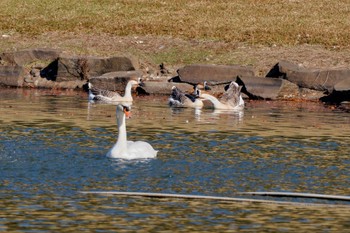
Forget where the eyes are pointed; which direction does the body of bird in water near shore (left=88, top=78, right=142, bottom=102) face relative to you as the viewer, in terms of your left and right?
facing to the right of the viewer

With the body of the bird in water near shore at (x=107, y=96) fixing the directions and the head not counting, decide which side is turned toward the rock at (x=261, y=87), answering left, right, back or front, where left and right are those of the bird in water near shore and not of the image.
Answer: front

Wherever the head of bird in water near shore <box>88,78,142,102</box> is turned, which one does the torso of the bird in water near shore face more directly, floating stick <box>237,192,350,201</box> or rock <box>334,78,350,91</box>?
the rock

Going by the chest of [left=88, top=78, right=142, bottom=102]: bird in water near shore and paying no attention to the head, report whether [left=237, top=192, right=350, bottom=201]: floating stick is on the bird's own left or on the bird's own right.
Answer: on the bird's own right

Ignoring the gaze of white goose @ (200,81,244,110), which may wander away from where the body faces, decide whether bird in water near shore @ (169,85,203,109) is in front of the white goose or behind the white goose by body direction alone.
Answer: in front

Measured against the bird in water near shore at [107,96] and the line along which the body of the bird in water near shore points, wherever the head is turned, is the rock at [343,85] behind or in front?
in front
